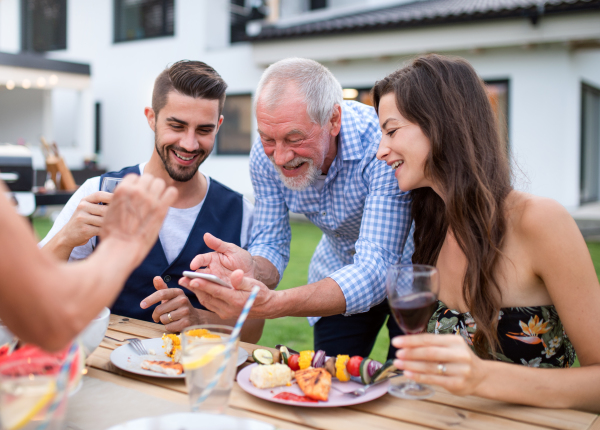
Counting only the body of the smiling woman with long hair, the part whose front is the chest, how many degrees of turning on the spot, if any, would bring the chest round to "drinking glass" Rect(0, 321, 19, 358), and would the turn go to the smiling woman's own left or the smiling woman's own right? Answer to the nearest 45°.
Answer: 0° — they already face it

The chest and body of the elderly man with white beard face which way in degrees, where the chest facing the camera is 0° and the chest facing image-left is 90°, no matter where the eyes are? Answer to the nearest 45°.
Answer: approximately 45°

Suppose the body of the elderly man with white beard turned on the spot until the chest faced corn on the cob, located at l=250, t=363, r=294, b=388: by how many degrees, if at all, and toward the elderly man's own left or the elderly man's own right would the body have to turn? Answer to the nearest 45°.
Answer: approximately 45° to the elderly man's own left

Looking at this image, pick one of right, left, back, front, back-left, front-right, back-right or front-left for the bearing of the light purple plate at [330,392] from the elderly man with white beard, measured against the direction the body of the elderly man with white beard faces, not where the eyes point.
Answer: front-left

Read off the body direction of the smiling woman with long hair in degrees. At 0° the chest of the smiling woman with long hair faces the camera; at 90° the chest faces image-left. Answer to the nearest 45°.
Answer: approximately 45°

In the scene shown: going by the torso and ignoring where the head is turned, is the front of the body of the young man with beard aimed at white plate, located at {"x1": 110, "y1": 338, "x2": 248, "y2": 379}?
yes

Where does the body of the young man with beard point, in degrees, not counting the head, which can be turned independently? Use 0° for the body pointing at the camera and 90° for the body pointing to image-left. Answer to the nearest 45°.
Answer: approximately 0°

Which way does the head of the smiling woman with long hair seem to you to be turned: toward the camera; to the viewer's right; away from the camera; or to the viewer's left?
to the viewer's left

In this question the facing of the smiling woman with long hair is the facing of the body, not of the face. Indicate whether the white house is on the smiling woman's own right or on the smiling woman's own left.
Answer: on the smiling woman's own right
